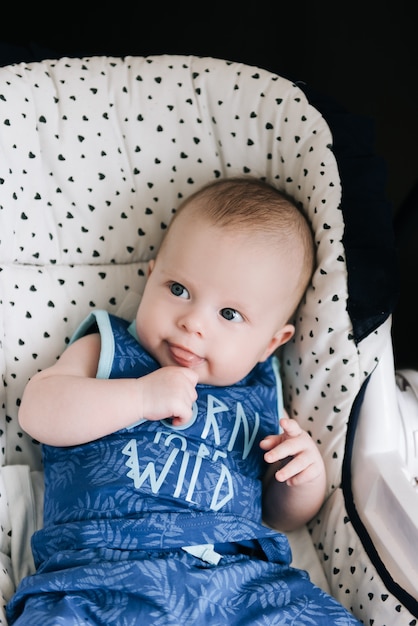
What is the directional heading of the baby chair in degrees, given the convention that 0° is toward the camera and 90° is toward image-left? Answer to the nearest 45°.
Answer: approximately 0°
